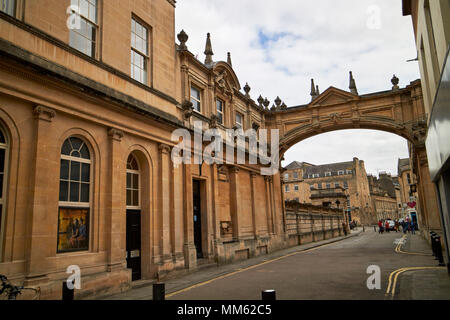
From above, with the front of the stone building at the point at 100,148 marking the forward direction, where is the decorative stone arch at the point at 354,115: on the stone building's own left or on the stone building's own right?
on the stone building's own left

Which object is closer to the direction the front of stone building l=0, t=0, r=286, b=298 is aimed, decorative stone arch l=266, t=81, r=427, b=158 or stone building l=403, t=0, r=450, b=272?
the stone building

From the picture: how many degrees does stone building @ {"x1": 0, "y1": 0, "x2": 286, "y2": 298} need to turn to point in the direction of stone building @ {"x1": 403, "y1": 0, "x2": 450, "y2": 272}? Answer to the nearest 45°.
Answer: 0° — it already faces it

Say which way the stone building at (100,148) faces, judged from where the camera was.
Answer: facing the viewer and to the right of the viewer
